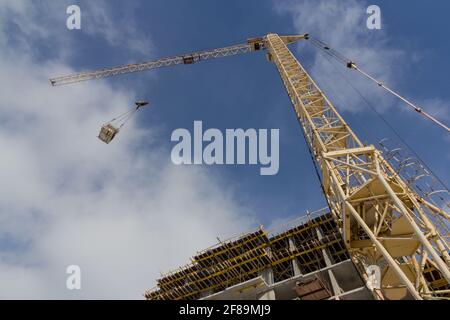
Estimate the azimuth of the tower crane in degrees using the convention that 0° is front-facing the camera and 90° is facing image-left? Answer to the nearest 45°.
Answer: approximately 90°
